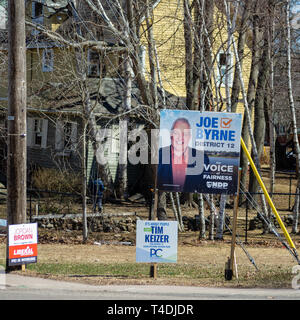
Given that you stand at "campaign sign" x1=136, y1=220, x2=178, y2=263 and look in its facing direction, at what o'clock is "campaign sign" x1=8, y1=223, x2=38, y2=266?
"campaign sign" x1=8, y1=223, x2=38, y2=266 is roughly at 3 o'clock from "campaign sign" x1=136, y1=220, x2=178, y2=263.

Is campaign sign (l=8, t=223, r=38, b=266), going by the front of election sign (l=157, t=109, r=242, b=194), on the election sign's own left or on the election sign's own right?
on the election sign's own right

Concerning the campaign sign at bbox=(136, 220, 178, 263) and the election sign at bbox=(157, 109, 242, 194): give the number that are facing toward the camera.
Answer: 2

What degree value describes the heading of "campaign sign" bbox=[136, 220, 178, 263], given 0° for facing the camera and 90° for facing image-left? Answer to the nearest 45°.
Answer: approximately 0°

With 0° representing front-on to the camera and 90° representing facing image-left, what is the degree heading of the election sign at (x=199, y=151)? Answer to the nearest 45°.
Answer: approximately 0°

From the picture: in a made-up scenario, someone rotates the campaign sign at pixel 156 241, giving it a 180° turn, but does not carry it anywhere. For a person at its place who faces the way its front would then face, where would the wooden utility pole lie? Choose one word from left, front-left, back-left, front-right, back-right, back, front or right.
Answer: left
